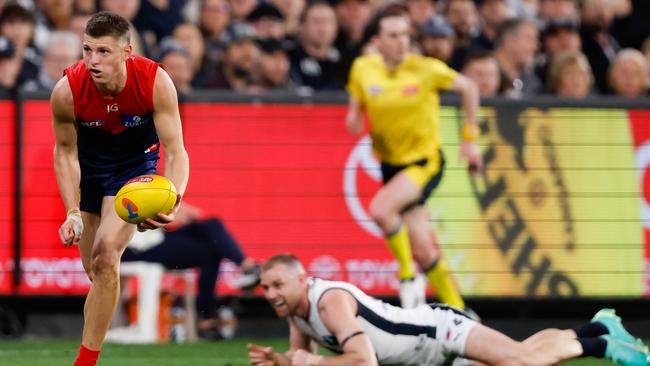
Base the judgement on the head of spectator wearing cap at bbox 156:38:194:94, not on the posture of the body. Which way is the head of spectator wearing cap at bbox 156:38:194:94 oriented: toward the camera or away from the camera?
toward the camera

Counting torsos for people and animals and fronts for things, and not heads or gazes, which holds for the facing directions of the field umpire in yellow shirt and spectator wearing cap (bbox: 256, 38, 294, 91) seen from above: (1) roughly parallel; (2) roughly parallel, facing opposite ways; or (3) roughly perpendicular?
roughly parallel

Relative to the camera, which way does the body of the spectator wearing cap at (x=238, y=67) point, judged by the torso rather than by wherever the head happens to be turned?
toward the camera

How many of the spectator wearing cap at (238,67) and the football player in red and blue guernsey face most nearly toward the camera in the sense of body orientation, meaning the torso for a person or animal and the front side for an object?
2

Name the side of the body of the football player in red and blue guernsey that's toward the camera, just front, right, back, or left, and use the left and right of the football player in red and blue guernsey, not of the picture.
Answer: front

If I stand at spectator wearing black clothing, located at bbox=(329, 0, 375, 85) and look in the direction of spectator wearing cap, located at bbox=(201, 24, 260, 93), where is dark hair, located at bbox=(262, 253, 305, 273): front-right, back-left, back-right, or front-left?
front-left

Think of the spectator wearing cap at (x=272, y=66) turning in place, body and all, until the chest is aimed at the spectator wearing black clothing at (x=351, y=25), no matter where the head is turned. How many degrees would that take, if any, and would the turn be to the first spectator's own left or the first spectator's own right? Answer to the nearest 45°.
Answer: approximately 180°

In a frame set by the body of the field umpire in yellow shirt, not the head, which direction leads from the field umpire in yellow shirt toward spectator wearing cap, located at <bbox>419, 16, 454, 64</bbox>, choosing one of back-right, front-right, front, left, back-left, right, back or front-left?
back-right

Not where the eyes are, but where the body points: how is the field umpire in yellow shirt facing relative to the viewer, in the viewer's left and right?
facing the viewer and to the left of the viewer

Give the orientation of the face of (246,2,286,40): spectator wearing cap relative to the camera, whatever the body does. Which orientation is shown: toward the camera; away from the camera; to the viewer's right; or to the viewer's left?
toward the camera

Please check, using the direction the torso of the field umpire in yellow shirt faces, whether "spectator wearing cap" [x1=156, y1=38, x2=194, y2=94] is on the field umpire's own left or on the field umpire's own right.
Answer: on the field umpire's own right

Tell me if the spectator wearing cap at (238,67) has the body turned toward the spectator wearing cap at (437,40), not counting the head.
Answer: no

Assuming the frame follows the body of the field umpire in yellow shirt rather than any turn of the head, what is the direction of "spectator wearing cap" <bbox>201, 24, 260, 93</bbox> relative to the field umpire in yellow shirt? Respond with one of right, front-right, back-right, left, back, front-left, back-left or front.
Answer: right

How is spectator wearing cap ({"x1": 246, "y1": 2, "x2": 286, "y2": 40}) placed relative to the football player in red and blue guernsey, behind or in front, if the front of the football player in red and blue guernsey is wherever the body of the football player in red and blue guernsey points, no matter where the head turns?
behind

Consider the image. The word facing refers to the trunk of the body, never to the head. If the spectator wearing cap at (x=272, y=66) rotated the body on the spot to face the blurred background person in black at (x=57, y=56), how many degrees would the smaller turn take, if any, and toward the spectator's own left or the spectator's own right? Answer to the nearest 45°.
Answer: approximately 45° to the spectator's own right

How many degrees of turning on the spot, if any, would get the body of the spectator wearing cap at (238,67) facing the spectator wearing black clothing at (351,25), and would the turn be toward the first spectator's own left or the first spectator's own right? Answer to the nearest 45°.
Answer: approximately 135° to the first spectator's own left
